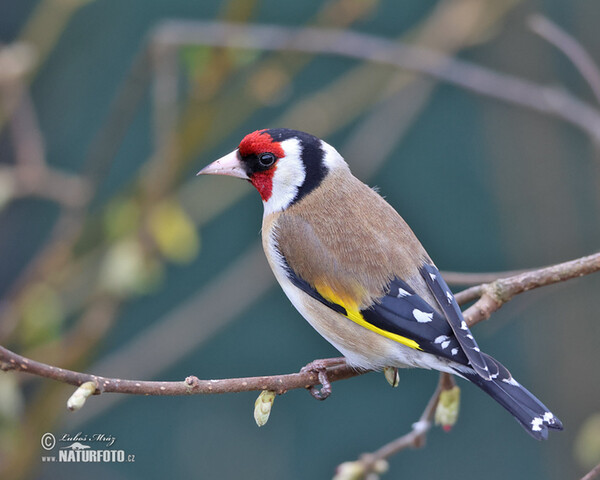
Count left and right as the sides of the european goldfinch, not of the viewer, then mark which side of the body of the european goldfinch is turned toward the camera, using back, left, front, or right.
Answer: left

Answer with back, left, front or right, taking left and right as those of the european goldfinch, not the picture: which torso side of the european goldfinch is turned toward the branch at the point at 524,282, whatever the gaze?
back
